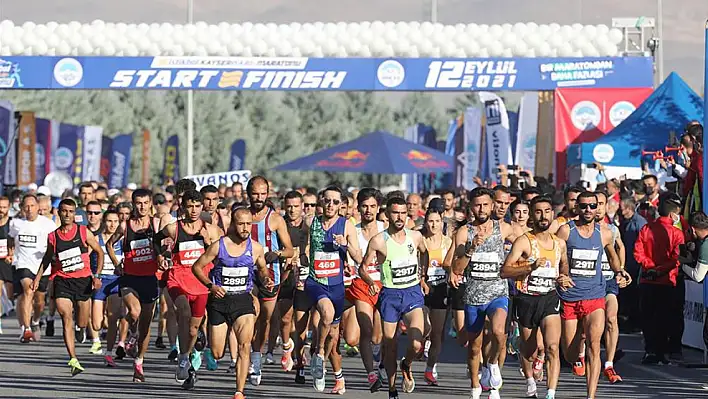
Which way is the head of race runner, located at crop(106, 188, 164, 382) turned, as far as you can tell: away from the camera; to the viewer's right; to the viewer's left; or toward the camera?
toward the camera

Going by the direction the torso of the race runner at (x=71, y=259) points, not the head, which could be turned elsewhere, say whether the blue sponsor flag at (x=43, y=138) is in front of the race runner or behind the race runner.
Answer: behind

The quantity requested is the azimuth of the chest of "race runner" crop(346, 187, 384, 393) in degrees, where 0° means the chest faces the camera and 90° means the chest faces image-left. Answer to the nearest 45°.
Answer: approximately 0°

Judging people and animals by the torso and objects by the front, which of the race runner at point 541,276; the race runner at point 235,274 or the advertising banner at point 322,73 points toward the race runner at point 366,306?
the advertising banner

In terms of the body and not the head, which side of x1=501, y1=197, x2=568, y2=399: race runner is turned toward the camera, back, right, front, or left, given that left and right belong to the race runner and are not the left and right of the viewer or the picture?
front

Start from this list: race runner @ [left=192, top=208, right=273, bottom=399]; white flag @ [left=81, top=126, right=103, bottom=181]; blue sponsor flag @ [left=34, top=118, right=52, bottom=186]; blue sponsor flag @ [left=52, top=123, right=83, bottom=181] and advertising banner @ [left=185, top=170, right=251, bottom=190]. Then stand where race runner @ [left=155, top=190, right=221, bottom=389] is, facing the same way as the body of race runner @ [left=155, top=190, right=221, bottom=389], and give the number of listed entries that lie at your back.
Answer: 4

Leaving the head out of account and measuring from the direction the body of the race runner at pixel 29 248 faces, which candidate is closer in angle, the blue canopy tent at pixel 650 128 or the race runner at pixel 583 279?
the race runner

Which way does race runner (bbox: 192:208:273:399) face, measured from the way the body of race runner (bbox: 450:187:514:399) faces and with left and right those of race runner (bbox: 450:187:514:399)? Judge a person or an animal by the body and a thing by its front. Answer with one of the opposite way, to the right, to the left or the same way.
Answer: the same way

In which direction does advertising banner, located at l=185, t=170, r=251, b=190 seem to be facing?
toward the camera

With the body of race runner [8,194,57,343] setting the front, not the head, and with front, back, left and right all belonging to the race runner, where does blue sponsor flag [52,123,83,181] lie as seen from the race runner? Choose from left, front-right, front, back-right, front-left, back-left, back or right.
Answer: back

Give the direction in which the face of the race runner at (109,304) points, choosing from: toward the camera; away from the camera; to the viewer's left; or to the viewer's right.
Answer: toward the camera

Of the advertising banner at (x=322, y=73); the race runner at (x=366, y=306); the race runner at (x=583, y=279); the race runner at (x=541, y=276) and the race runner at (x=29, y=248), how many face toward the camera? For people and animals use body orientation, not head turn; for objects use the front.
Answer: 5

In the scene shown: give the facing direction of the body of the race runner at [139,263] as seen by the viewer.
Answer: toward the camera

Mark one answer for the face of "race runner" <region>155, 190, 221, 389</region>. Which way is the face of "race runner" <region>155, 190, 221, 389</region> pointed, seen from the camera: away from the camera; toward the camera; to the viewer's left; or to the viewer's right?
toward the camera
